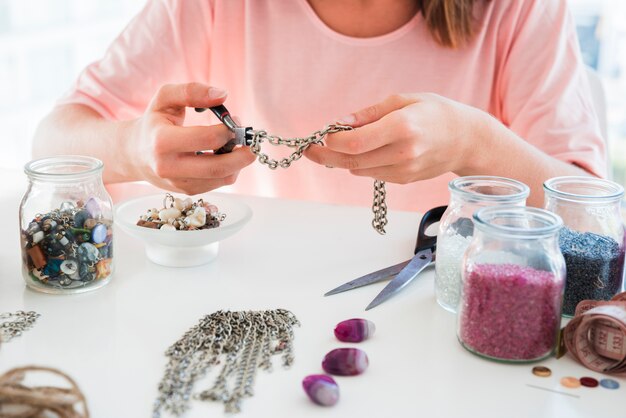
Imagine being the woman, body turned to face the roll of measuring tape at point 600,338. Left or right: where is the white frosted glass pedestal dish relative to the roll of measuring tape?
right

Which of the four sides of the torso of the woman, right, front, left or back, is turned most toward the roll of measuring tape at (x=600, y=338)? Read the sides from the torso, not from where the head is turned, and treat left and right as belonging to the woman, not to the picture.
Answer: front

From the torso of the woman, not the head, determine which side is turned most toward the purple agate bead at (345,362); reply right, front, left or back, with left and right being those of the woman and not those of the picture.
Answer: front

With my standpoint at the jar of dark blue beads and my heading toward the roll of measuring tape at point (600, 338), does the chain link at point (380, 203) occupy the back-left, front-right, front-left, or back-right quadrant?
back-right

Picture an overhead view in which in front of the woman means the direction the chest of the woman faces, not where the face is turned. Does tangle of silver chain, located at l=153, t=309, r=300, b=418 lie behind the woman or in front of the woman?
in front

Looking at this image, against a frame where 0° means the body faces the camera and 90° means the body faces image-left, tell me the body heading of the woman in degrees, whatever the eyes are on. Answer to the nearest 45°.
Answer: approximately 0°

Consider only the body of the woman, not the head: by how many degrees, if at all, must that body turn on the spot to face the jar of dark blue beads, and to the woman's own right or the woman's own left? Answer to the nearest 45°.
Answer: approximately 45° to the woman's own left

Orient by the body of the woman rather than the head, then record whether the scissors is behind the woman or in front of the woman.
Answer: in front

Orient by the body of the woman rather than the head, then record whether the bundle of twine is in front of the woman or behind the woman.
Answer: in front
